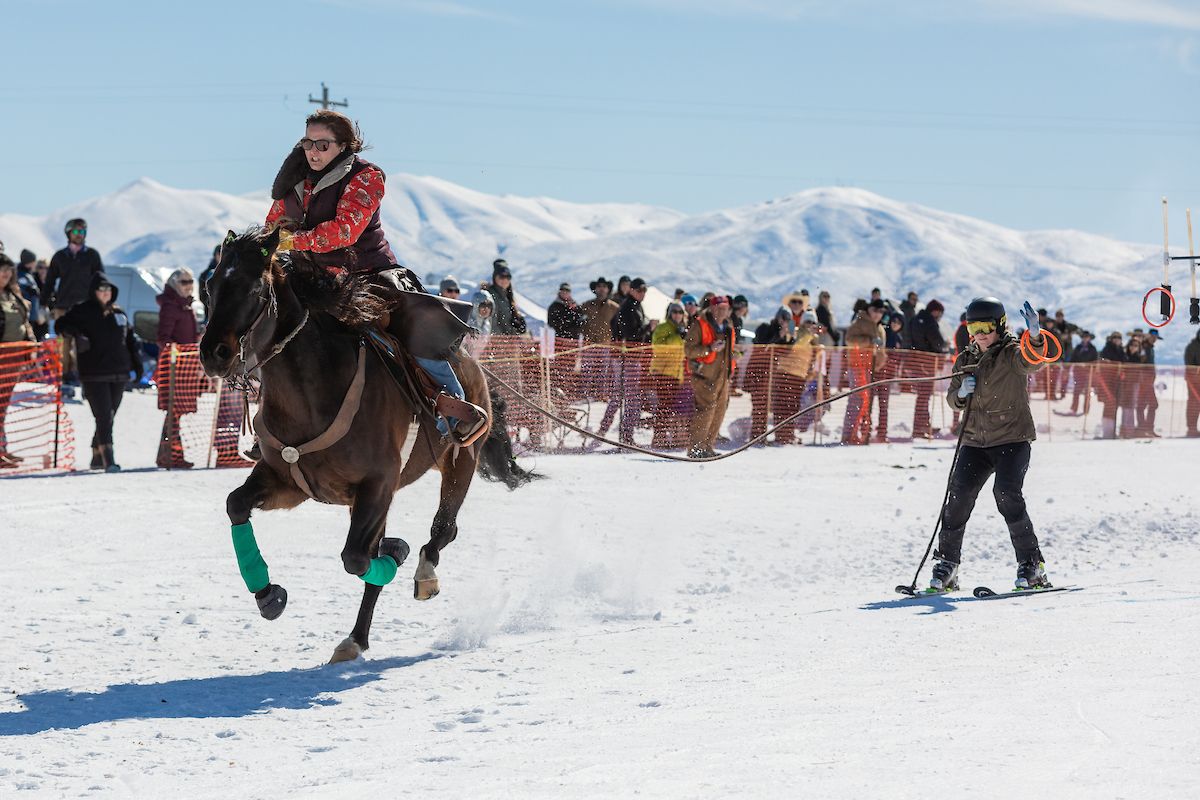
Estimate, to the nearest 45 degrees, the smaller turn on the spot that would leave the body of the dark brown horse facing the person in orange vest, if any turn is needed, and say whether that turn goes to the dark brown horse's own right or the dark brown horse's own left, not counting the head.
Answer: approximately 180°

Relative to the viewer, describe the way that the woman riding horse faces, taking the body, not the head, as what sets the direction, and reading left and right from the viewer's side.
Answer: facing the viewer and to the left of the viewer

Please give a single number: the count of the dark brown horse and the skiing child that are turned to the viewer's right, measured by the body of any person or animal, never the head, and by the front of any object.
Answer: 0

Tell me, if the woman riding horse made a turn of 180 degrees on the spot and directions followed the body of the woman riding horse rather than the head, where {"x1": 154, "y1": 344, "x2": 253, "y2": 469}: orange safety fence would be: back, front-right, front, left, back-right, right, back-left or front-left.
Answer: front-left

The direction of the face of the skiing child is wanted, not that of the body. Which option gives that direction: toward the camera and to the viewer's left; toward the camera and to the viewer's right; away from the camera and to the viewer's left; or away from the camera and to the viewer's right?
toward the camera and to the viewer's left

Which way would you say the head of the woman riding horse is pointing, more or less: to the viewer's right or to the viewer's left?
to the viewer's left

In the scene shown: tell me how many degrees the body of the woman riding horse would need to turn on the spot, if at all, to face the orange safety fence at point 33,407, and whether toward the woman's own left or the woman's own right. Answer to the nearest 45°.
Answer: approximately 135° to the woman's own right

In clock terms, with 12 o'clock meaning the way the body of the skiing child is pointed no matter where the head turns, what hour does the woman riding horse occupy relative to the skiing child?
The woman riding horse is roughly at 12 o'clock from the skiing child.

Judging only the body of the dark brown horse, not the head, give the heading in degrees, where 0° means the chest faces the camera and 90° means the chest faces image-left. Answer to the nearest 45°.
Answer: approximately 45°

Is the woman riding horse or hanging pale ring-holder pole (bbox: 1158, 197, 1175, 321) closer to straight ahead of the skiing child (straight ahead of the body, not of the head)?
the woman riding horse

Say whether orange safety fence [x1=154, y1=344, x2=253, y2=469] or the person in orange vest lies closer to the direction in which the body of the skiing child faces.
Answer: the orange safety fence

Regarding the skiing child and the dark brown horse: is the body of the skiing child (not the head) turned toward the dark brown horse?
yes

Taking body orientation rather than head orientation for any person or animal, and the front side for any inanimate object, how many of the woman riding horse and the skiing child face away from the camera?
0

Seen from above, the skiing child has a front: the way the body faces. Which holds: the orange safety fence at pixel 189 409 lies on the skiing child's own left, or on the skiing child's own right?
on the skiing child's own right
